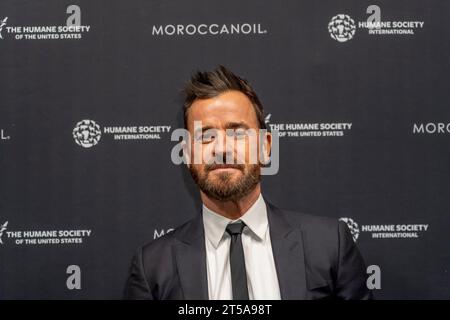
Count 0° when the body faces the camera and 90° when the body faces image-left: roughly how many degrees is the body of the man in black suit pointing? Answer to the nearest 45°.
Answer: approximately 0°
